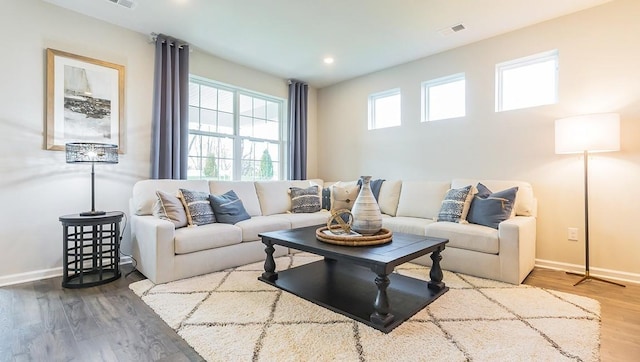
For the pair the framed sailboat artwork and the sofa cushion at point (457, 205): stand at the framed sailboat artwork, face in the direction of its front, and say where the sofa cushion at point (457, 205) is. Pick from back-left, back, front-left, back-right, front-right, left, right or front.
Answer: front

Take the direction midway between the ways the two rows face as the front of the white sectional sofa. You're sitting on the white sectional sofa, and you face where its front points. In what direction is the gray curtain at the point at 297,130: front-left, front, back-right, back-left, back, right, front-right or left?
back

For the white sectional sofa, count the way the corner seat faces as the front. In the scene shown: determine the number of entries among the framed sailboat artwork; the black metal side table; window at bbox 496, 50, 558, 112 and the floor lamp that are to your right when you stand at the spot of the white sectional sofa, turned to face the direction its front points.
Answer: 2

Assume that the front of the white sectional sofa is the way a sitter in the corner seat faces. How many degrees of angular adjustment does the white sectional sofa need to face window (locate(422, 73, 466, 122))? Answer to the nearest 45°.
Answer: approximately 135° to its left

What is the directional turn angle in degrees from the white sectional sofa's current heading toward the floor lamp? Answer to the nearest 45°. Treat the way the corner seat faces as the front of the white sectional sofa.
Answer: approximately 90° to its left

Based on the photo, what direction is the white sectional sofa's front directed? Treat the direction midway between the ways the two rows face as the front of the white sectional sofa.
toward the camera

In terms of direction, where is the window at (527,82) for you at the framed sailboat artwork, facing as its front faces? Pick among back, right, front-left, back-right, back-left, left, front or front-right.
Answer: front

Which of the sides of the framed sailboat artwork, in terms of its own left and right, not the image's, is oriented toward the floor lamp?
front

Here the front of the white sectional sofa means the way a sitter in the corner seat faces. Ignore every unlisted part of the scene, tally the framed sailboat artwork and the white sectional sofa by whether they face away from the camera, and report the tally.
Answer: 0

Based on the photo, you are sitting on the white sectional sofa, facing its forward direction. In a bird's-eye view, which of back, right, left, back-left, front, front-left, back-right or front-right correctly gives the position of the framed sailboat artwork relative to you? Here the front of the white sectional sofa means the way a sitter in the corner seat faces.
right

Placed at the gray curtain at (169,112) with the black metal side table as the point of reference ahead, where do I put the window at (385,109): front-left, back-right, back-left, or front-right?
back-left

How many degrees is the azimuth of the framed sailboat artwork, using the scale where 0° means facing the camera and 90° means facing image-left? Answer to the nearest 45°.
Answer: approximately 315°
